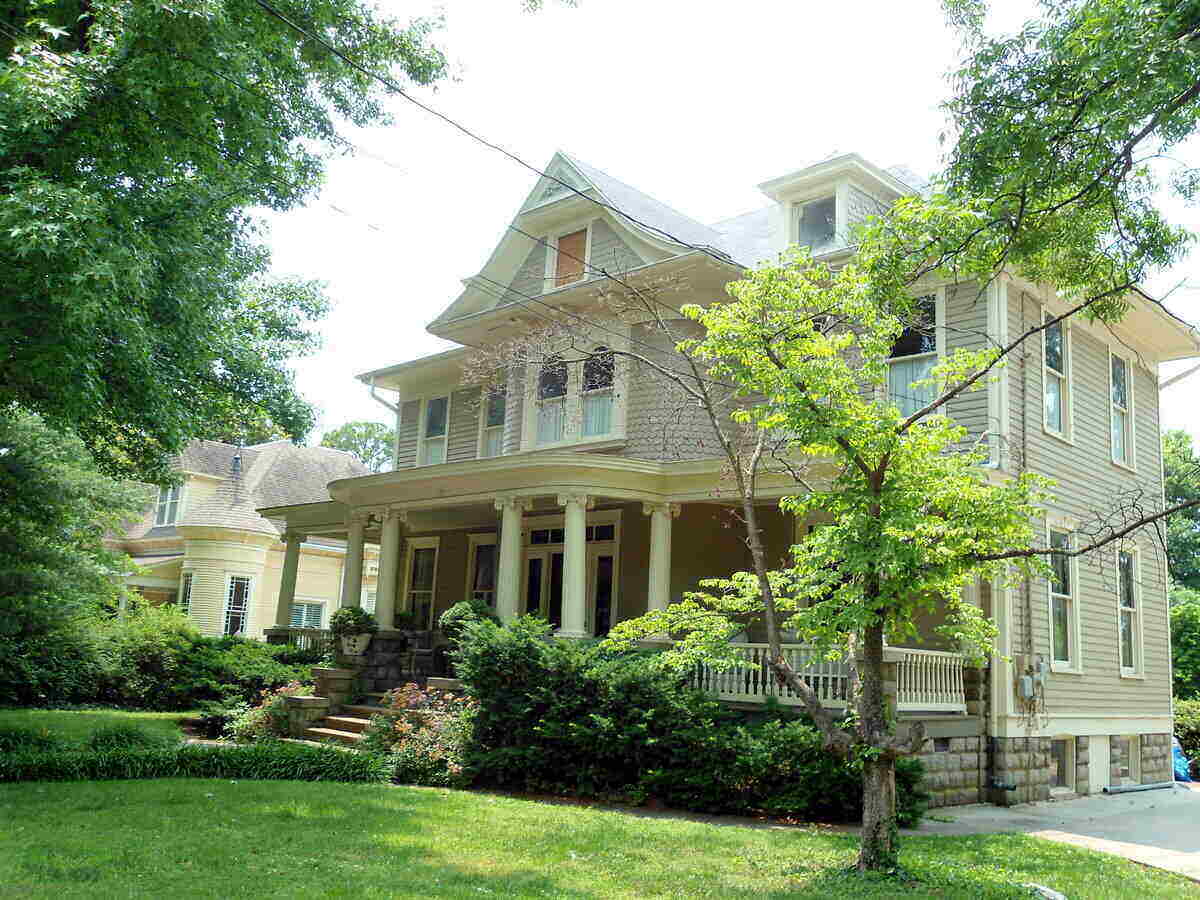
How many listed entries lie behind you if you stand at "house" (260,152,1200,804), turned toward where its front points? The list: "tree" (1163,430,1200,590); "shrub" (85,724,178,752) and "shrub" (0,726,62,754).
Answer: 1

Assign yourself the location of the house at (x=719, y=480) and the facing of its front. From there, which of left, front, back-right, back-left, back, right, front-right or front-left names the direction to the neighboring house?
right

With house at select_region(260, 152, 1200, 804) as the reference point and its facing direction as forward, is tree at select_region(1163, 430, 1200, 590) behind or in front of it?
behind

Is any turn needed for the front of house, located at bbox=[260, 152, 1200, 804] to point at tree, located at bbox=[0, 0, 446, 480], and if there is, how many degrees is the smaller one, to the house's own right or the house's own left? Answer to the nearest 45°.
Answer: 0° — it already faces it

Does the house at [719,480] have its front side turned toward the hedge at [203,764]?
yes

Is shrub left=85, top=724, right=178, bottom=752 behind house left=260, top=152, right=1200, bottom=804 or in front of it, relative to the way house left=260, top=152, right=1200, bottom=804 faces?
in front

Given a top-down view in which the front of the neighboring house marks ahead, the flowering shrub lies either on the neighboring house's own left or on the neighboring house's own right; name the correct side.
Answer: on the neighboring house's own left

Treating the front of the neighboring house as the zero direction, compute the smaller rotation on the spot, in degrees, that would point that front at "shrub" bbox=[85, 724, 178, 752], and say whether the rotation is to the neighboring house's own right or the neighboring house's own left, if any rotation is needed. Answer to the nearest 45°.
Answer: approximately 45° to the neighboring house's own left

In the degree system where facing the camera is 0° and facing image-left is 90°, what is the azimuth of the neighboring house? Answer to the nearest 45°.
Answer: approximately 45°

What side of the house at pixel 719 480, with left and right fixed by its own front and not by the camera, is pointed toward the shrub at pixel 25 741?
front

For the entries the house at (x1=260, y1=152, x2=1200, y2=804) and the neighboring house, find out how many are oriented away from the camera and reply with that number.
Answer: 0
